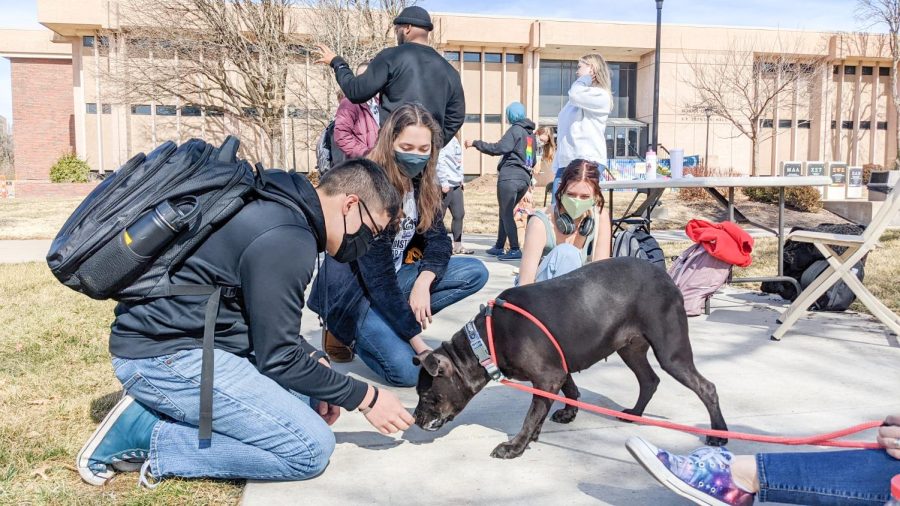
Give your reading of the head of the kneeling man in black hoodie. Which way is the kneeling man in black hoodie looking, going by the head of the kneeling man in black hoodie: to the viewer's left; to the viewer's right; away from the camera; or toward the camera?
to the viewer's right

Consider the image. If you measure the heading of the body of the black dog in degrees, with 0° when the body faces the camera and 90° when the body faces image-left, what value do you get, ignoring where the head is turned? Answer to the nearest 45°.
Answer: approximately 90°

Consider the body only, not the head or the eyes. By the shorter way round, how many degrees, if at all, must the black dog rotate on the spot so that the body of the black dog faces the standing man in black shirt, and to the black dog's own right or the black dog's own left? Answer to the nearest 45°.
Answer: approximately 45° to the black dog's own right

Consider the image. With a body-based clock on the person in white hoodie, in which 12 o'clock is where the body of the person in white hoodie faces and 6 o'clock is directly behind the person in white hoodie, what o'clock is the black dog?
The black dog is roughly at 9 o'clock from the person in white hoodie.

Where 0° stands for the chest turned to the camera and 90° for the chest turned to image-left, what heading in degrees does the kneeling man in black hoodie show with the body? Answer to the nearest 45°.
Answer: approximately 270°

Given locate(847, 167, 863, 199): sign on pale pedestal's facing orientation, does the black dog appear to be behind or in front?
in front

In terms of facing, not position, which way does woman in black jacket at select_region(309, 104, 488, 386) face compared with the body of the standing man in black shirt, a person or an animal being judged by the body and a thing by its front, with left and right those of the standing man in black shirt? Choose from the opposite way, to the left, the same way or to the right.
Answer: the opposite way

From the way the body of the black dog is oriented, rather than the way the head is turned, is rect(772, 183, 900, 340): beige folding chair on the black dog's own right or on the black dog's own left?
on the black dog's own right

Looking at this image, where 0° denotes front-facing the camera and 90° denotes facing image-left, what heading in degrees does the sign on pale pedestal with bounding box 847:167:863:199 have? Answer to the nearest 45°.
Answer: approximately 0°

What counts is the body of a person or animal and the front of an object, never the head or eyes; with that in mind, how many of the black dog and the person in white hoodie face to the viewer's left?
2

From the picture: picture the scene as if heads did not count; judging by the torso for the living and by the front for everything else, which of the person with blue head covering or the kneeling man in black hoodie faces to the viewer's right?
the kneeling man in black hoodie

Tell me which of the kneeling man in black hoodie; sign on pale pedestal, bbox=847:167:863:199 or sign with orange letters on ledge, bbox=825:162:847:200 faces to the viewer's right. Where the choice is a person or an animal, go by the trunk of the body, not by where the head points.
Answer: the kneeling man in black hoodie
